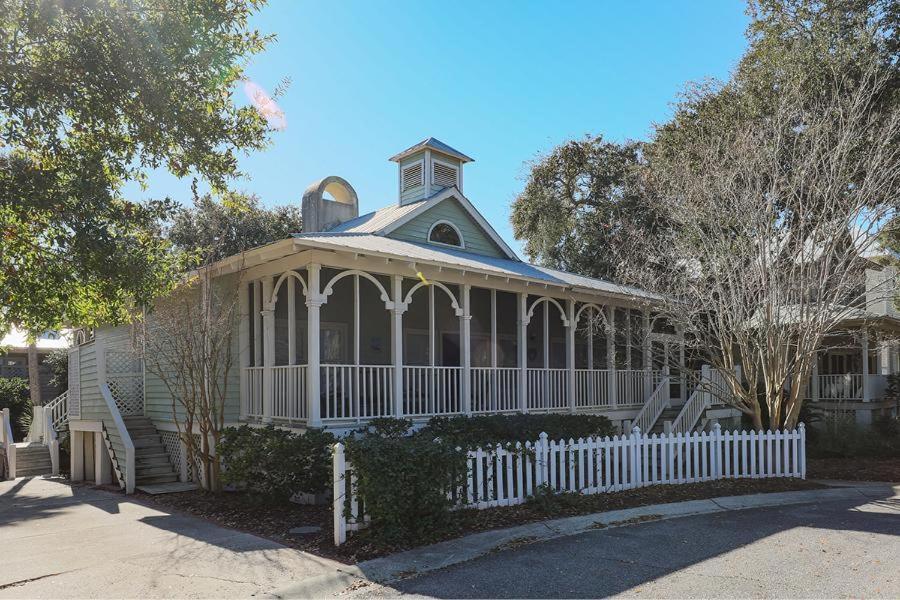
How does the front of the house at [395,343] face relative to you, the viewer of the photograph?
facing the viewer and to the right of the viewer

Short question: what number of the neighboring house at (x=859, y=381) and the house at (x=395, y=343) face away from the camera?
0

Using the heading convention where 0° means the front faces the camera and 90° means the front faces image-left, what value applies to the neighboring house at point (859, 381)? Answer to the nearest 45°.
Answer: approximately 45°

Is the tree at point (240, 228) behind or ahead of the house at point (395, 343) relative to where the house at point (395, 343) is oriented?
behind

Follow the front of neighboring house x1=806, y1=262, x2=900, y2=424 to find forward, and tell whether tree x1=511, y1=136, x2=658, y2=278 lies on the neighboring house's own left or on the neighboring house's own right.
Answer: on the neighboring house's own right
